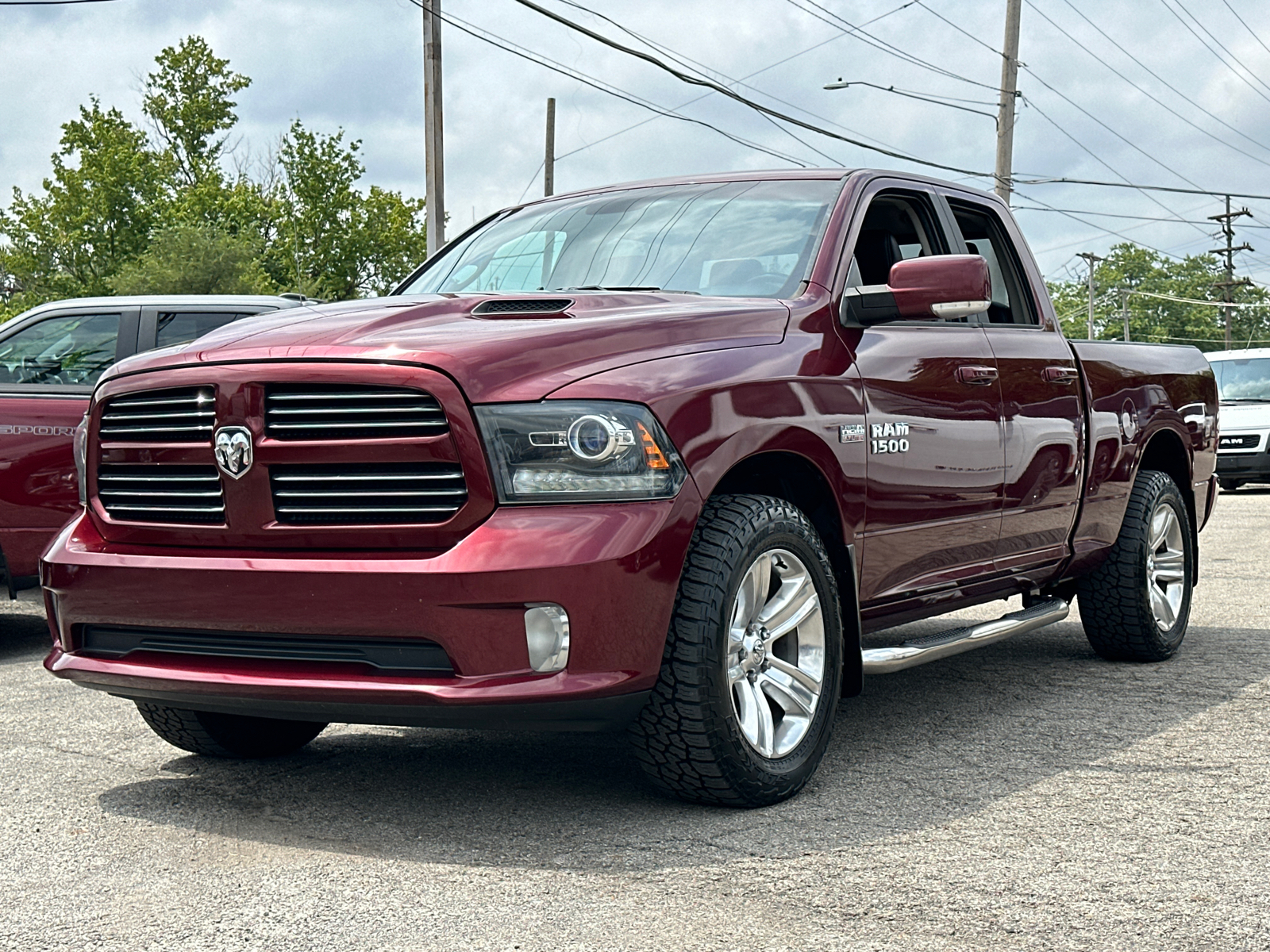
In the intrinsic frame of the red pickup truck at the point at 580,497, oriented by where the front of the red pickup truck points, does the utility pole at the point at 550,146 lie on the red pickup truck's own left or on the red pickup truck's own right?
on the red pickup truck's own right

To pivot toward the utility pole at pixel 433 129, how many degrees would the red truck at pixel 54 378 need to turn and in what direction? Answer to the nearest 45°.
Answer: approximately 135° to its right

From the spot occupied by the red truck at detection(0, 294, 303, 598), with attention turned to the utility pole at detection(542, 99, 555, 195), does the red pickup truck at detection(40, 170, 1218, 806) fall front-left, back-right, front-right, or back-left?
back-right

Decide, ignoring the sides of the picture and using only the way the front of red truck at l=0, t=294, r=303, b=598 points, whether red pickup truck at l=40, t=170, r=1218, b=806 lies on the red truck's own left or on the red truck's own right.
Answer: on the red truck's own left

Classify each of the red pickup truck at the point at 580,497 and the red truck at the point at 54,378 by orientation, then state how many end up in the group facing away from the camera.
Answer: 0

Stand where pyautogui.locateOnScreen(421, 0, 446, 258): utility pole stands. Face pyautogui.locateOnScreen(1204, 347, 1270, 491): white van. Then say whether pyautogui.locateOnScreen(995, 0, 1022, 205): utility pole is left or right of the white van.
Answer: left

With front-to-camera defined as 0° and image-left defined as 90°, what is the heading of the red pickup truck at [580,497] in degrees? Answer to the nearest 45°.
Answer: approximately 45°

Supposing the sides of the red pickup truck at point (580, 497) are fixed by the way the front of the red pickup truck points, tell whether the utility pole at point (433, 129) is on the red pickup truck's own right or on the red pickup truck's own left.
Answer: on the red pickup truck's own right

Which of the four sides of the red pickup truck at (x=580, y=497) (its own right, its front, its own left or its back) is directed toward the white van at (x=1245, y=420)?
back

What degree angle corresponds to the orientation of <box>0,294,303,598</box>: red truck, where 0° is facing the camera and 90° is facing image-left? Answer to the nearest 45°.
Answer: approximately 90°

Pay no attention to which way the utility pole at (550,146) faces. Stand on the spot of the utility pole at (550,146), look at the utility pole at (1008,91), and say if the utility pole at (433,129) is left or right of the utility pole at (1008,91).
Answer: right
